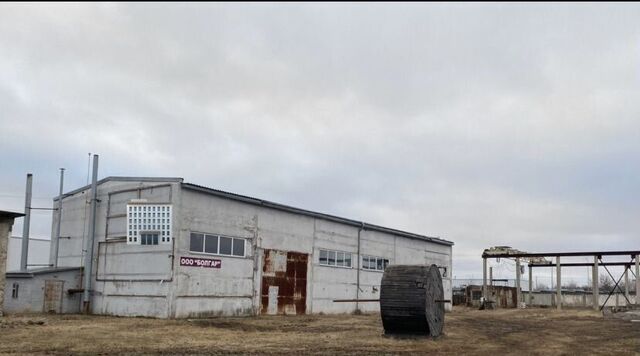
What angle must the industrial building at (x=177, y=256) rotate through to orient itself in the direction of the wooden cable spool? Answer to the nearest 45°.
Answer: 0° — it already faces it

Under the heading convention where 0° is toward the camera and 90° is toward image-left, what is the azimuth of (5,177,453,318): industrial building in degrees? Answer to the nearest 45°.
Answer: approximately 315°

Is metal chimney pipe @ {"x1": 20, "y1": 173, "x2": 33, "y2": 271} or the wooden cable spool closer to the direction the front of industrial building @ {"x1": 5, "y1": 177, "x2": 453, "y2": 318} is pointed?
the wooden cable spool
